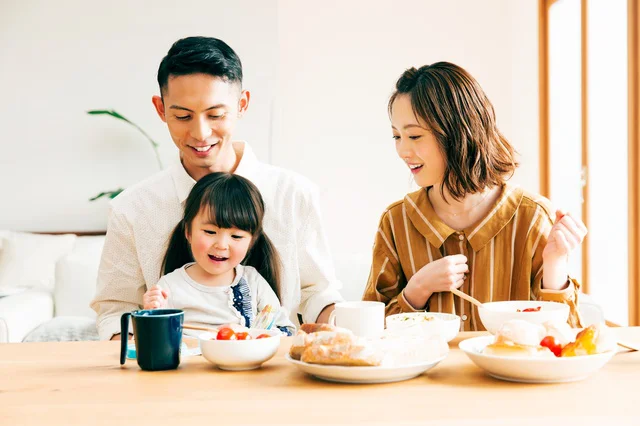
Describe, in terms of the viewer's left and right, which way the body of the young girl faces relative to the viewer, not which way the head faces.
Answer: facing the viewer

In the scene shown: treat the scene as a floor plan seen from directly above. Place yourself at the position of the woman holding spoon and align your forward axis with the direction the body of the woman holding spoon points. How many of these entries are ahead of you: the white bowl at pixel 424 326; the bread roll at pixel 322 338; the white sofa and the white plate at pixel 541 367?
3

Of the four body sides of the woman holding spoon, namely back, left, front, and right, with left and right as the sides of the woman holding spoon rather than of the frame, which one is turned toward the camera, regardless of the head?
front

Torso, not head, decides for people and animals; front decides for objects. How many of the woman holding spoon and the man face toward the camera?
2

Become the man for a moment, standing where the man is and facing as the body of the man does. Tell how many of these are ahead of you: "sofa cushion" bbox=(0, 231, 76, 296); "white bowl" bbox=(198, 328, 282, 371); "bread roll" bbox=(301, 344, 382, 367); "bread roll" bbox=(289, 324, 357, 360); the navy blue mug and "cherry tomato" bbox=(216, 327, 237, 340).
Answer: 5

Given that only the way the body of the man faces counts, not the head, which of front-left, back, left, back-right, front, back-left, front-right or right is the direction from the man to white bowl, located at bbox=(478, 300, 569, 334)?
front-left

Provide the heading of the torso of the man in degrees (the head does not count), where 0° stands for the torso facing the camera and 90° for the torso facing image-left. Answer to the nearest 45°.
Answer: approximately 0°

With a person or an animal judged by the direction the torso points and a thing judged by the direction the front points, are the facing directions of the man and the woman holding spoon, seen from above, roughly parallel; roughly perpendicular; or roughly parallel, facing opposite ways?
roughly parallel

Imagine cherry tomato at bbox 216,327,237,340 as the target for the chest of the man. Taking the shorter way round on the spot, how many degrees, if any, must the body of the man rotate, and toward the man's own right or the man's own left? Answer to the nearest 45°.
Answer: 0° — they already face it

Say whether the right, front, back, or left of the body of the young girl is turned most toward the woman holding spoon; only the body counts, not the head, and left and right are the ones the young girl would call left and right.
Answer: left

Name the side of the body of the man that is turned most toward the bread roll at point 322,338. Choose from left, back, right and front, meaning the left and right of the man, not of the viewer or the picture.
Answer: front

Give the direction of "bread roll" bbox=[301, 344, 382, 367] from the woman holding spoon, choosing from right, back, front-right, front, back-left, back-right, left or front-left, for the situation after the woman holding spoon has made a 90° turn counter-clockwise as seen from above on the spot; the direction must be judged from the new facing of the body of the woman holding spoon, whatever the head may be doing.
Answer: right
